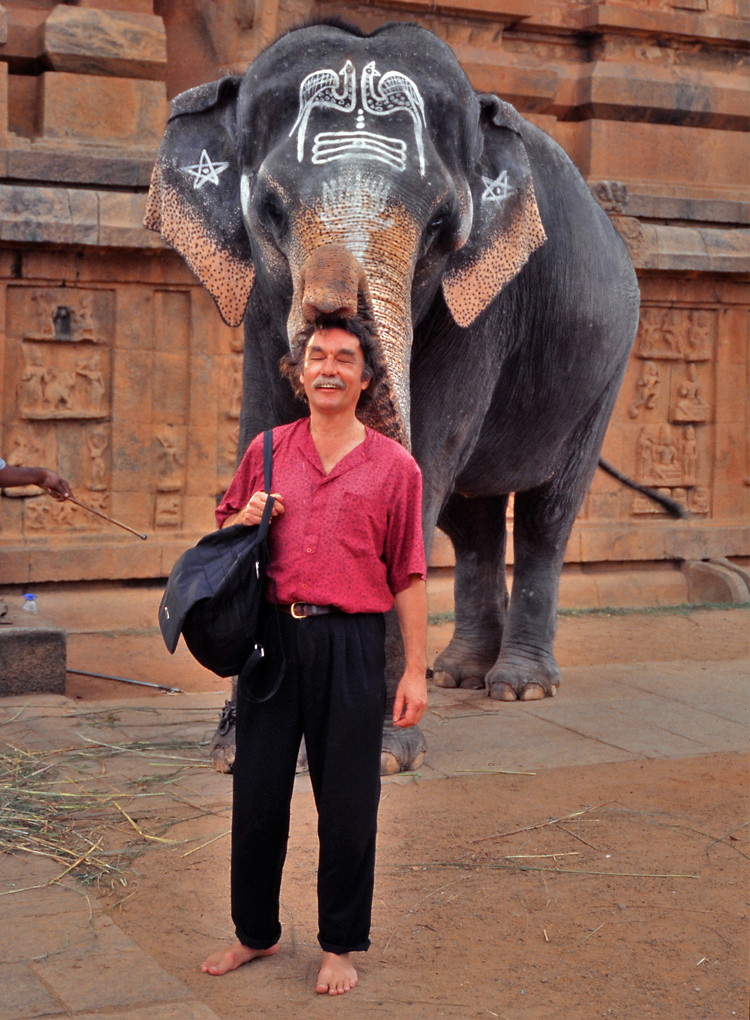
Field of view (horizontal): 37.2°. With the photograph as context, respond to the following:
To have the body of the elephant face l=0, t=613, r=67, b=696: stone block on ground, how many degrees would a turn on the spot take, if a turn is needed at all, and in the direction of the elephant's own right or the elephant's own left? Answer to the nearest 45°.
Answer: approximately 90° to the elephant's own right

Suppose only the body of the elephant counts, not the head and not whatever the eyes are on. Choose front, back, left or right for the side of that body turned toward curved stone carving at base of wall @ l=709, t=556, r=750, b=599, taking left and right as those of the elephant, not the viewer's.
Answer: back

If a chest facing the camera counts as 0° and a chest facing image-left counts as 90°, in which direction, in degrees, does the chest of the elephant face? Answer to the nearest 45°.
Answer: approximately 45°

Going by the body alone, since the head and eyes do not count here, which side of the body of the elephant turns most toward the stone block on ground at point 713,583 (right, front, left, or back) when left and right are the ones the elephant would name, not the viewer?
back
